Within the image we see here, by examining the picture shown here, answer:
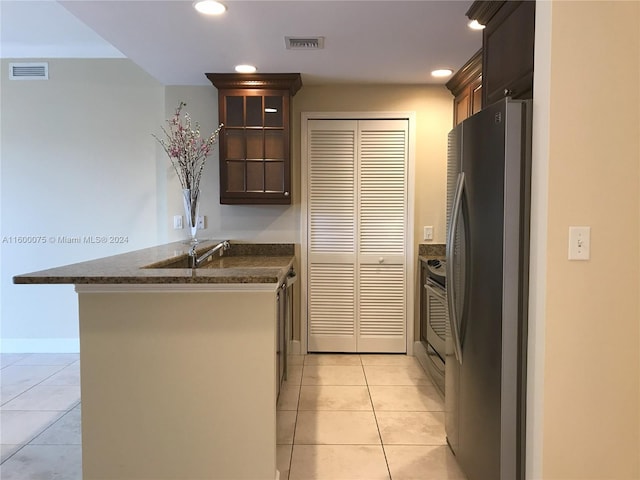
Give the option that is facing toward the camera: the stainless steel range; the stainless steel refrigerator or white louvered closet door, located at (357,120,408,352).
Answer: the white louvered closet door

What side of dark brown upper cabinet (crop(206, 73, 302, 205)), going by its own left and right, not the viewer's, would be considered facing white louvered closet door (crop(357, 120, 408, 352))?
left

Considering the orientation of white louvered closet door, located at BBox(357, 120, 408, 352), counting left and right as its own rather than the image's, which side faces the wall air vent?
right

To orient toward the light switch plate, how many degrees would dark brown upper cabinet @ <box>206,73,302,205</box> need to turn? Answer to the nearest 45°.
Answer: approximately 45° to its left

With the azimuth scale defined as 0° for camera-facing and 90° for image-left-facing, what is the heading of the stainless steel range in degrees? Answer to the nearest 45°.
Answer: approximately 90°

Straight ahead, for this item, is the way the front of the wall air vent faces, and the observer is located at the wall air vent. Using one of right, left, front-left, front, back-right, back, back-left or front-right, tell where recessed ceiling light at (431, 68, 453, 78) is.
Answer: front-left

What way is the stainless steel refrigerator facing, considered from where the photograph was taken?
facing to the left of the viewer

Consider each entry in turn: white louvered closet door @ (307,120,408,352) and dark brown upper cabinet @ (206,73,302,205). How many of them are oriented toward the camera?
2

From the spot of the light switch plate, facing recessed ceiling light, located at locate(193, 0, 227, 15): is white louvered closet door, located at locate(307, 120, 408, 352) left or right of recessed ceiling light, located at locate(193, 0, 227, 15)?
right

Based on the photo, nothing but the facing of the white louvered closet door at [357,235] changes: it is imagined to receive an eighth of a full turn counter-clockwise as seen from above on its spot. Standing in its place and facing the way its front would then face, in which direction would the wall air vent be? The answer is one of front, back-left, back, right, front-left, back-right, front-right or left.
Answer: back-right

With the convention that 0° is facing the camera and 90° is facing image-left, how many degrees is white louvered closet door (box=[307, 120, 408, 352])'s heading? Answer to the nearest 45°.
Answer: approximately 0°
